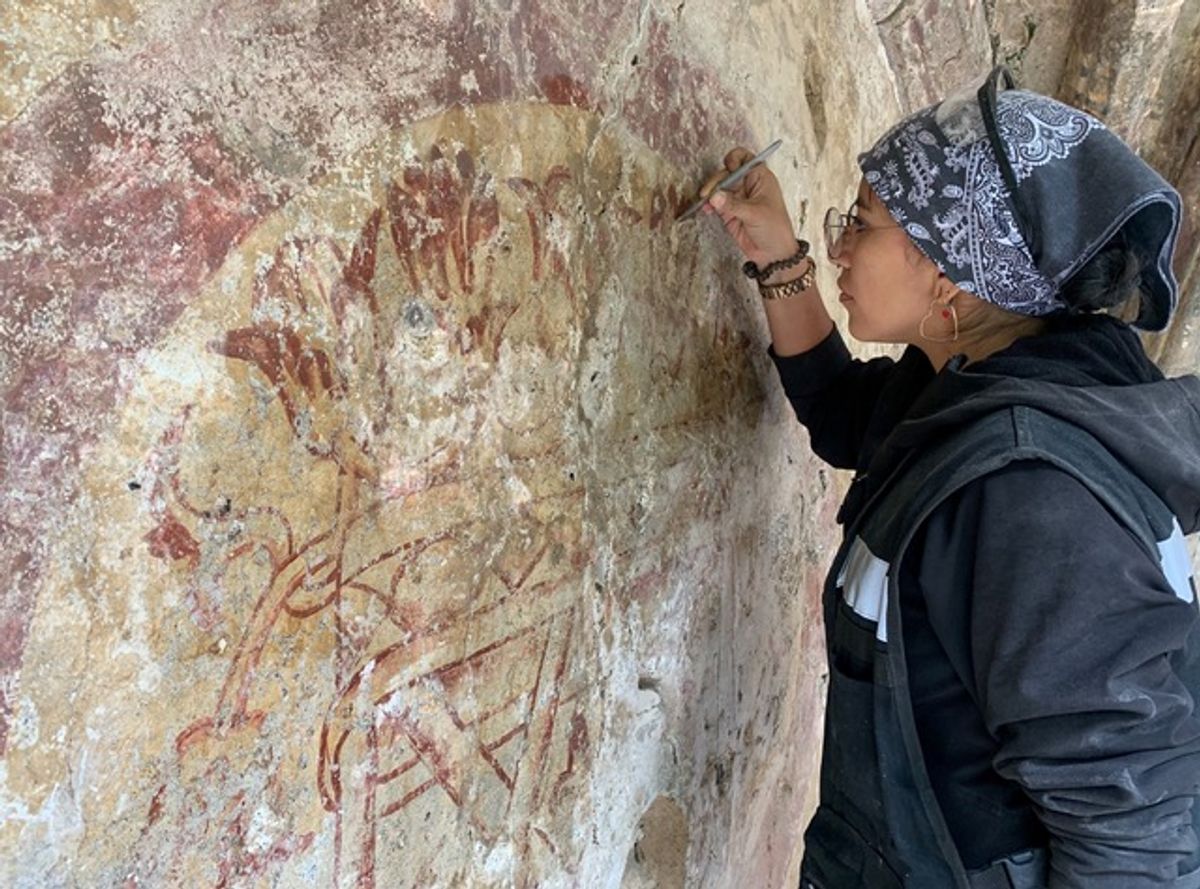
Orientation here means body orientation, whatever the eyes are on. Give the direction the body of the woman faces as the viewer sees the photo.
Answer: to the viewer's left

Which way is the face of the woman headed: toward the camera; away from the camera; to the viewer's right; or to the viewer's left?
to the viewer's left
